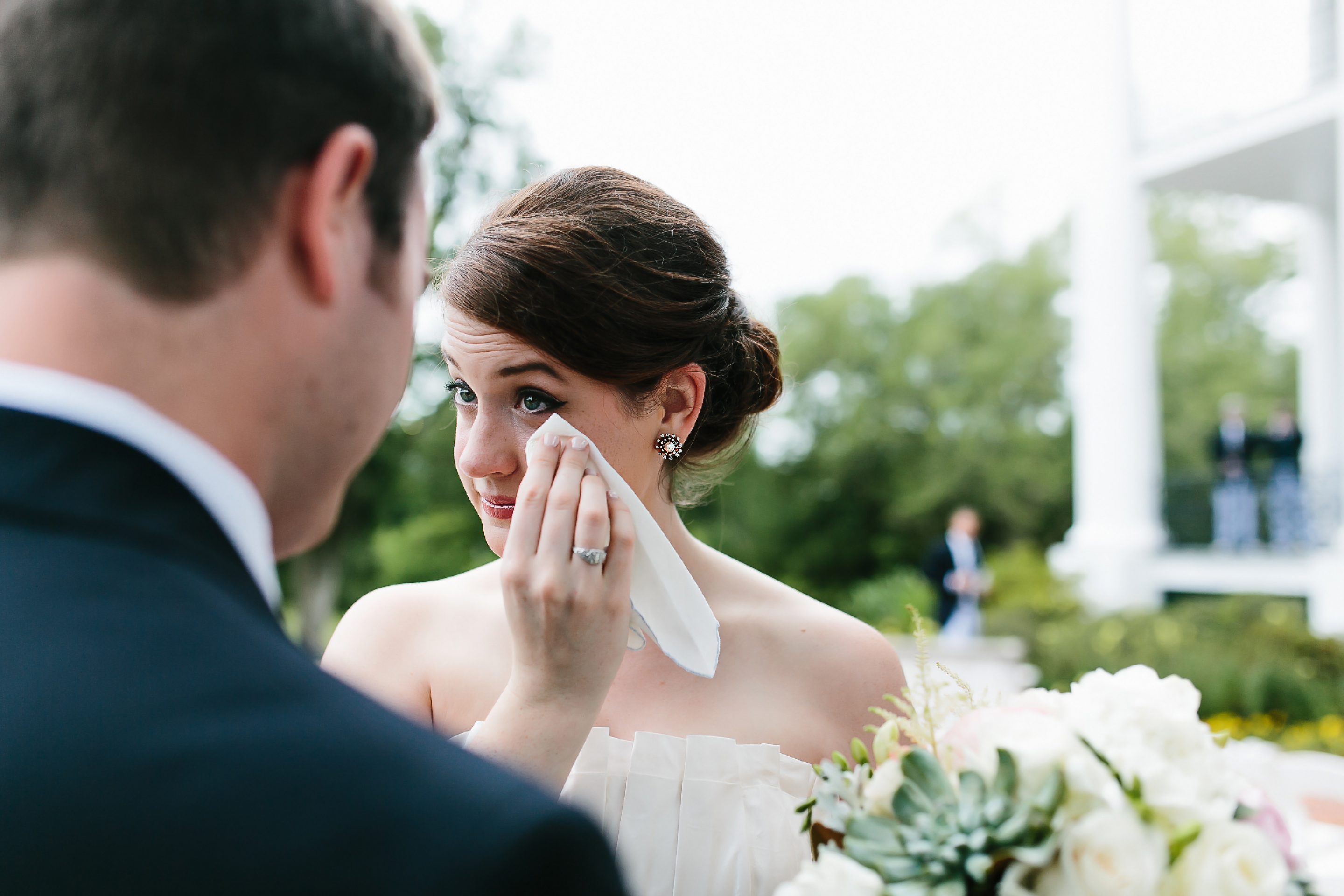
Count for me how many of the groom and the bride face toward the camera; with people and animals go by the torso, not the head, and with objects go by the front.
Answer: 1

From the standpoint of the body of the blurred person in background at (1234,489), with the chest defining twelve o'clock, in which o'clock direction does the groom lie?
The groom is roughly at 12 o'clock from the blurred person in background.

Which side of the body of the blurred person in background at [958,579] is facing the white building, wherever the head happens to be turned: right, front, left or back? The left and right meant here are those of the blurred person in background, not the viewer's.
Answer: left

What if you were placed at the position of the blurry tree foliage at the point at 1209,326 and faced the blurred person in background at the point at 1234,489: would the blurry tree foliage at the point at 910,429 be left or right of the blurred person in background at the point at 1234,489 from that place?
right

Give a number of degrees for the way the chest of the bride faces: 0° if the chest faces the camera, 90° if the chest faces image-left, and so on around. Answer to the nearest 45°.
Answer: approximately 0°

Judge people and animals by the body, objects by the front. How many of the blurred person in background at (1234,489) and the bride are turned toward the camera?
2

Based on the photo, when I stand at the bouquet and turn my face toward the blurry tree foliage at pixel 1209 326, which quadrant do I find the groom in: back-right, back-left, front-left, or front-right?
back-left

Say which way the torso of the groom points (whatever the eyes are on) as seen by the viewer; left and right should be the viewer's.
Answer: facing away from the viewer and to the right of the viewer

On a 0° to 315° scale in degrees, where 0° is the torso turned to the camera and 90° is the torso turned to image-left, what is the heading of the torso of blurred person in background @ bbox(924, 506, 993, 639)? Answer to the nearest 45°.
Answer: approximately 315°

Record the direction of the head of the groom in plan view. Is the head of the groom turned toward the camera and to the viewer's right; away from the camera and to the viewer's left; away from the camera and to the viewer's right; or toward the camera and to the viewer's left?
away from the camera and to the viewer's right

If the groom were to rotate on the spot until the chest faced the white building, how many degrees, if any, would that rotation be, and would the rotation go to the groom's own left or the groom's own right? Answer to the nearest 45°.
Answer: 0° — they already face it
